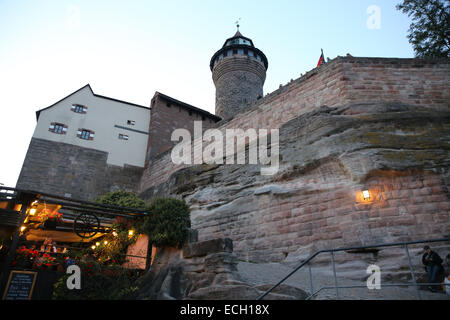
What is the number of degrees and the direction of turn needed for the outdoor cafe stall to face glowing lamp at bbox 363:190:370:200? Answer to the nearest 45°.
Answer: approximately 45° to its left

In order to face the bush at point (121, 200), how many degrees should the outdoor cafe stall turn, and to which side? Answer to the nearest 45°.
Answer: approximately 90° to its left

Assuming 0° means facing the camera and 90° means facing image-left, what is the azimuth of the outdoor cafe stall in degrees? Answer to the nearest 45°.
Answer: approximately 315°

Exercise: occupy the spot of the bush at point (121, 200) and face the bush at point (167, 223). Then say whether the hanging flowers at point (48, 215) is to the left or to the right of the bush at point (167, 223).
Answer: right
